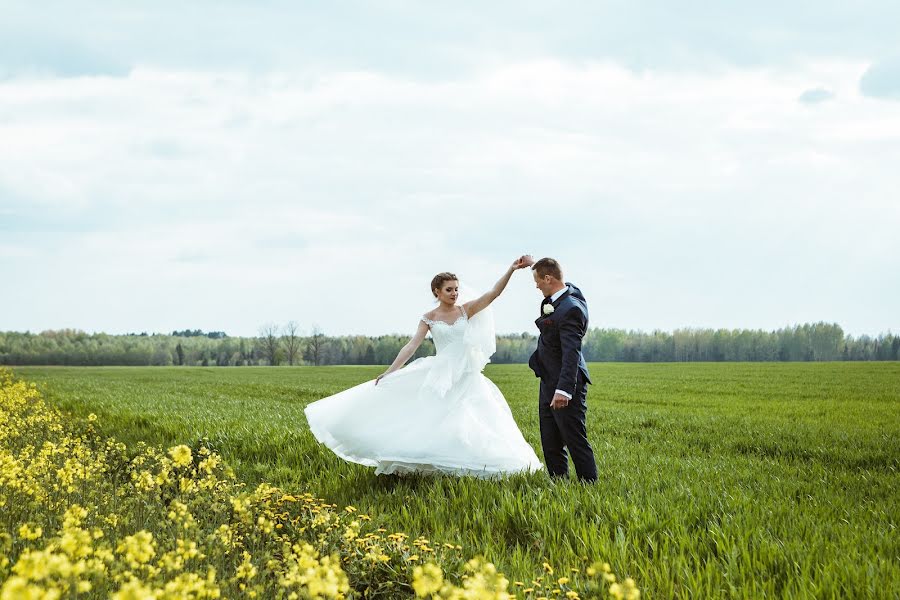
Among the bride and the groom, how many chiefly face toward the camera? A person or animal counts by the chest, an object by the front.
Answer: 1

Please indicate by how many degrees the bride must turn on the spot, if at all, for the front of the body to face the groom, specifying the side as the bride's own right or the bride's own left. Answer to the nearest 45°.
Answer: approximately 45° to the bride's own left

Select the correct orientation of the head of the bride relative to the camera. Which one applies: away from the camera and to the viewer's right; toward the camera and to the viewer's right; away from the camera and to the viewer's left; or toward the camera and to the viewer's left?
toward the camera and to the viewer's right

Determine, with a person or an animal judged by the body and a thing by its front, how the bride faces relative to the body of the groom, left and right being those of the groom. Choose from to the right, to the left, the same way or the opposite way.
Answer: to the left

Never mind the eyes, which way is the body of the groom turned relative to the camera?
to the viewer's left

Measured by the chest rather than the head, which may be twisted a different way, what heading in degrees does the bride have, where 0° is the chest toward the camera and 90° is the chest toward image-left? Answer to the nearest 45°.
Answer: approximately 0°

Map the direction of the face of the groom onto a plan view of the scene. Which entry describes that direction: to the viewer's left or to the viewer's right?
to the viewer's left
